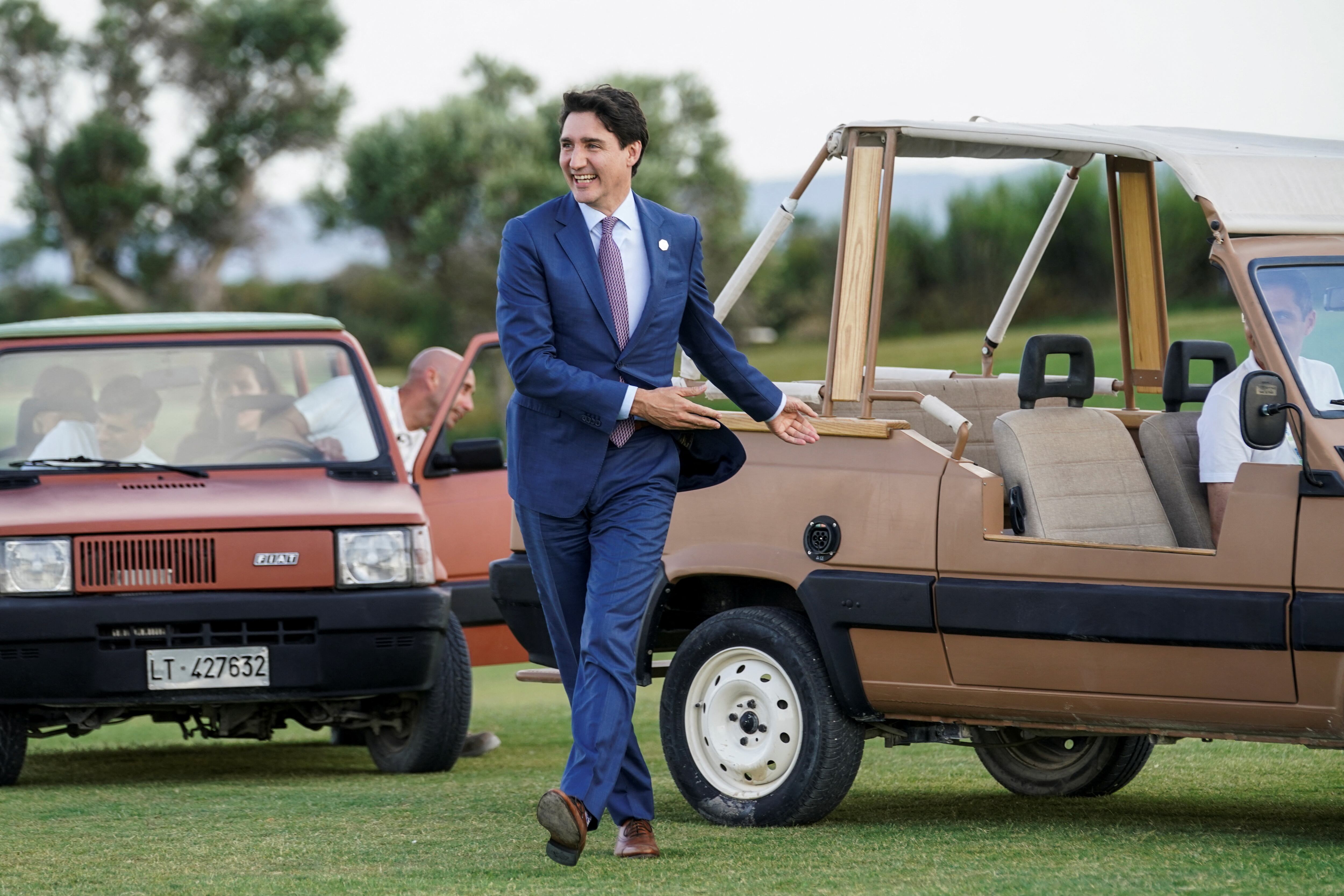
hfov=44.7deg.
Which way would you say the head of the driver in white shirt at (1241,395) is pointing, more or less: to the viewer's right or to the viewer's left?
to the viewer's left

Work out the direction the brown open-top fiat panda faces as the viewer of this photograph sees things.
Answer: facing the viewer and to the right of the viewer
